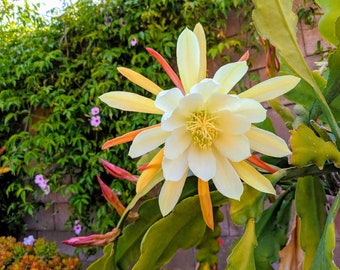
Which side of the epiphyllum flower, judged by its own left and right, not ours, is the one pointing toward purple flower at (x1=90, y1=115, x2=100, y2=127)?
back

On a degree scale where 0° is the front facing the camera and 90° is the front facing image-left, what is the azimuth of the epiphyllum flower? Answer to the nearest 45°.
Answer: approximately 0°
